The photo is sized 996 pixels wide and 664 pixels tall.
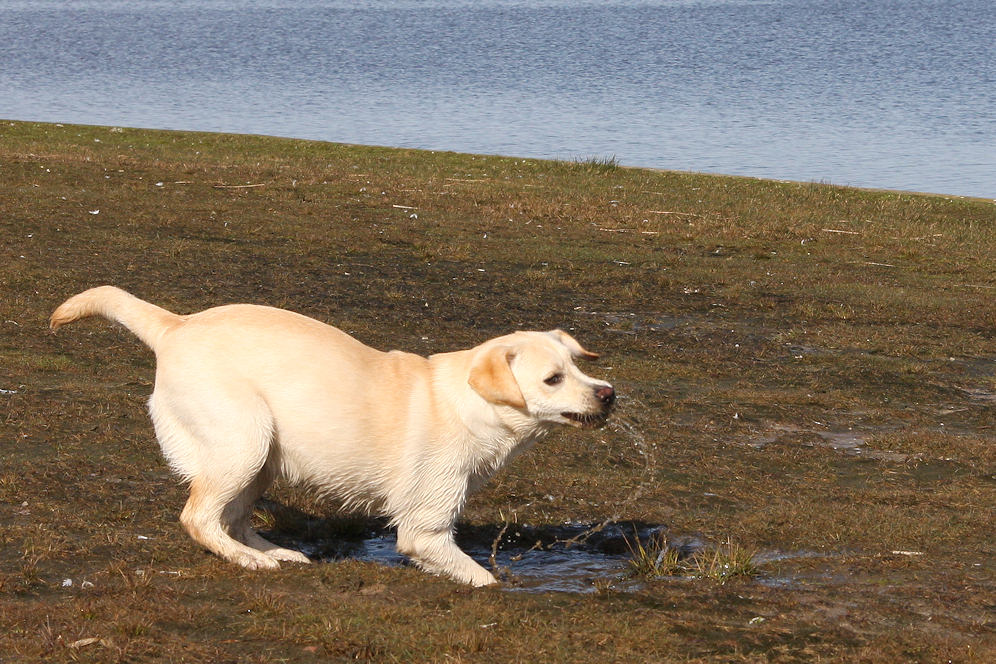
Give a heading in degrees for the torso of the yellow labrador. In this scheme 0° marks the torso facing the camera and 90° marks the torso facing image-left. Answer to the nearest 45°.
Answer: approximately 270°
